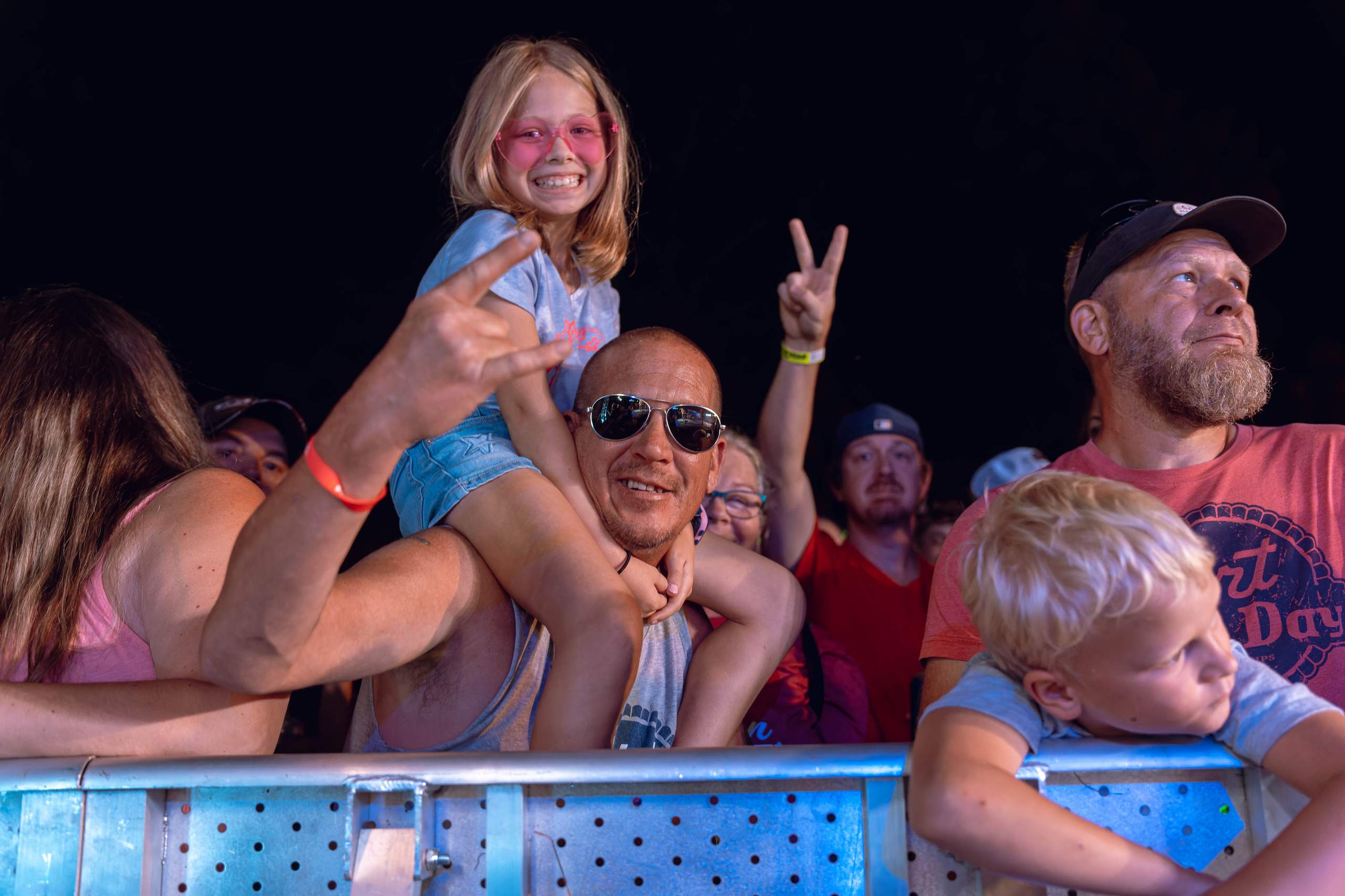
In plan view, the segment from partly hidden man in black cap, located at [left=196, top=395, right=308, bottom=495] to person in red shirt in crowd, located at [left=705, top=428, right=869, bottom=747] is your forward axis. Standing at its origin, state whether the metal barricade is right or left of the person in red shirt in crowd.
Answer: right

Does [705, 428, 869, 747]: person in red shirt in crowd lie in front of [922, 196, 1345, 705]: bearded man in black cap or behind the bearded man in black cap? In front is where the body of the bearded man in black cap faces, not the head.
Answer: behind

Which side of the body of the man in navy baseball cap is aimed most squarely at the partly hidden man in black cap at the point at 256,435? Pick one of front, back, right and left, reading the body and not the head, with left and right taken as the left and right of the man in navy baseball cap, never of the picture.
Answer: right

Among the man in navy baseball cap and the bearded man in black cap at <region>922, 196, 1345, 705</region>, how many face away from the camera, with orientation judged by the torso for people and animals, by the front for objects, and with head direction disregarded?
0

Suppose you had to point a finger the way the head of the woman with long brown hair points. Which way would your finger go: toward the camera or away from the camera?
away from the camera

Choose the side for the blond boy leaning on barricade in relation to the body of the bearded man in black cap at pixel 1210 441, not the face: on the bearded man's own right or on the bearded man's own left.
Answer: on the bearded man's own right

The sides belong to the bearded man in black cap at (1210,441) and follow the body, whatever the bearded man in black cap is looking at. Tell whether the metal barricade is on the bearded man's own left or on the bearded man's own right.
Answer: on the bearded man's own right

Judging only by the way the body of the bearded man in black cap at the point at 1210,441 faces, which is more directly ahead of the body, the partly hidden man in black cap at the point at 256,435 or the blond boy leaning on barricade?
the blond boy leaning on barricade

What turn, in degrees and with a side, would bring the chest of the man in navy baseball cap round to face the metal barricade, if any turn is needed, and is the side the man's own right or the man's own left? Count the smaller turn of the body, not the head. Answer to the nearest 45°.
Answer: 0° — they already face it

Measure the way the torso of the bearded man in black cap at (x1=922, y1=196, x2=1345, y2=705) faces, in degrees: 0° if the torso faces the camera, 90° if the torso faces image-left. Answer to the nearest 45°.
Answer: approximately 315°
